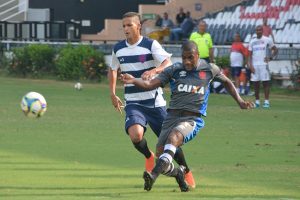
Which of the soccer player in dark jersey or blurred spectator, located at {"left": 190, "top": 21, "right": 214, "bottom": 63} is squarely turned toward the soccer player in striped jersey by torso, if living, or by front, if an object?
the blurred spectator

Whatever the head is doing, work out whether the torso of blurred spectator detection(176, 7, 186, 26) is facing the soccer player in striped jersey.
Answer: yes

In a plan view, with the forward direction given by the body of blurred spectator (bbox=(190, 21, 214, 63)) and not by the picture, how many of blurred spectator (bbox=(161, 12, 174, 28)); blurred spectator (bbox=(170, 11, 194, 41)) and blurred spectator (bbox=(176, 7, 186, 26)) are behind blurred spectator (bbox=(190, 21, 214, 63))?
3

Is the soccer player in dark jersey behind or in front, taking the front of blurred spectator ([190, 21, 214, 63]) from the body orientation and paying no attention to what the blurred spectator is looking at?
in front

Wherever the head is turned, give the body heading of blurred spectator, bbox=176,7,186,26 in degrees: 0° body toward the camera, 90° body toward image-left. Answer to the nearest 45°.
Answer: approximately 0°

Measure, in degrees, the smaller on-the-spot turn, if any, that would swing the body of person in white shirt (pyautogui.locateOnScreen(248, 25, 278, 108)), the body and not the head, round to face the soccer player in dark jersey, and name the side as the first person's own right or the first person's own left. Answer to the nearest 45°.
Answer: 0° — they already face them

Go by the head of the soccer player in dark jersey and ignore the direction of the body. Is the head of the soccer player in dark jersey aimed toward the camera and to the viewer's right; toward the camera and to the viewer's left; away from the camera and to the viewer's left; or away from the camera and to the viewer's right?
toward the camera and to the viewer's left

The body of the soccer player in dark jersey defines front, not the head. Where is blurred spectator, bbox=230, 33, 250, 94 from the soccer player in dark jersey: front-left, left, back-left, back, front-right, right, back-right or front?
back

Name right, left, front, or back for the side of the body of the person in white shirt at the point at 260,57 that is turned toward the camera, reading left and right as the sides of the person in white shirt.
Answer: front

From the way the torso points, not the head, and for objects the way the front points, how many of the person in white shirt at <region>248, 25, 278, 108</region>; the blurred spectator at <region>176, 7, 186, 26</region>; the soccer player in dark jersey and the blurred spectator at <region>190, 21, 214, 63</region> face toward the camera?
4

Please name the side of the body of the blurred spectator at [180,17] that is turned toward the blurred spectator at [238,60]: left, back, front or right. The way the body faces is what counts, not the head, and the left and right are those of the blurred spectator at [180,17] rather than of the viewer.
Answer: front
